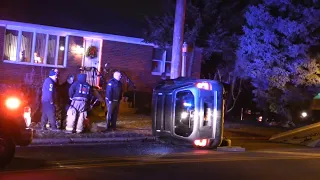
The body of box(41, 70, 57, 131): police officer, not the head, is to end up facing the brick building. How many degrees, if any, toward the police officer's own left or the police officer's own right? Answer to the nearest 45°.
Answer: approximately 90° to the police officer's own left

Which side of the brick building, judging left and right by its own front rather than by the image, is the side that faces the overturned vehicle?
front

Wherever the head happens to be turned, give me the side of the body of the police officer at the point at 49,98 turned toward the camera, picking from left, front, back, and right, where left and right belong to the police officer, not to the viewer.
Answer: right

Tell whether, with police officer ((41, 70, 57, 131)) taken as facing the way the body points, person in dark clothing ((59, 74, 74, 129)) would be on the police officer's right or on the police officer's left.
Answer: on the police officer's left

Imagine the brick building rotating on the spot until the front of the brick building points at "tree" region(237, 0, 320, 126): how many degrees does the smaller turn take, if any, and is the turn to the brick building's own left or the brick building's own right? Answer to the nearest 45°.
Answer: approximately 45° to the brick building's own left

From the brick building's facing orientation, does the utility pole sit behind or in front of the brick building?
in front

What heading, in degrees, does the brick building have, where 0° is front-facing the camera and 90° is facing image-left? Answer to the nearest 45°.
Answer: approximately 315°

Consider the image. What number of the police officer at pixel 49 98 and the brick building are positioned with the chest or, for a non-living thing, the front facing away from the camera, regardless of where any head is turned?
0
